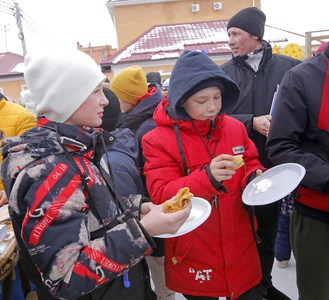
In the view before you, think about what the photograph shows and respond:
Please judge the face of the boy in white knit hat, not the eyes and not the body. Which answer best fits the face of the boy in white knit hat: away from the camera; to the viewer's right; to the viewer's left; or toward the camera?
to the viewer's right

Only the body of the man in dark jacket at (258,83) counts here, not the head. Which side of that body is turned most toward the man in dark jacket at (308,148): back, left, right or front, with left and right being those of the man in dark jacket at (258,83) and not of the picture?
front

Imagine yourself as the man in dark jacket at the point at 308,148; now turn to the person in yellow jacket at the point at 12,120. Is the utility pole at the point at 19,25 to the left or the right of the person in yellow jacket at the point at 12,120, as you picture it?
right

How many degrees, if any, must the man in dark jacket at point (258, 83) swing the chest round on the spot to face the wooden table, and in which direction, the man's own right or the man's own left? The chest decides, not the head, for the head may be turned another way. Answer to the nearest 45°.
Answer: approximately 45° to the man's own right

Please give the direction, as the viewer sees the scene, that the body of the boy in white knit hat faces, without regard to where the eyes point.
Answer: to the viewer's right

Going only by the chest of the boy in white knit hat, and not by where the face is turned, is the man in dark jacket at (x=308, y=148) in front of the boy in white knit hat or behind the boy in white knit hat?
in front

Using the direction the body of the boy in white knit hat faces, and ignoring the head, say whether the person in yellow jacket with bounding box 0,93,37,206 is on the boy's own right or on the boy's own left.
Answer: on the boy's own left

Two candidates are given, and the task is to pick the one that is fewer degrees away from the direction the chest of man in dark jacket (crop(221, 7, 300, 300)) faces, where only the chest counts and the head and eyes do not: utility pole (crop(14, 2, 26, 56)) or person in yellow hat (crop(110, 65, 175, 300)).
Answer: the person in yellow hat

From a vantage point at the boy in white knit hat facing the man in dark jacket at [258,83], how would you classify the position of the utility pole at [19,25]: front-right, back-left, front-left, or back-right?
front-left

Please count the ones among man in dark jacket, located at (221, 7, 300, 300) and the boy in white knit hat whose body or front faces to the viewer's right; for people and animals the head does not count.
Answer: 1

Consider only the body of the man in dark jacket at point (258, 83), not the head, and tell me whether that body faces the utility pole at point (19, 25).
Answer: no

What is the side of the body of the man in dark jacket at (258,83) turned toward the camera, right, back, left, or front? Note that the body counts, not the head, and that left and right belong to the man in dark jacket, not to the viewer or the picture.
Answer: front

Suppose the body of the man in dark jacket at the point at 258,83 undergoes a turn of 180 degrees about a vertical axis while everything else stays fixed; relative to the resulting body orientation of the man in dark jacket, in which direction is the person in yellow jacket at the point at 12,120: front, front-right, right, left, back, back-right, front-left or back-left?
left

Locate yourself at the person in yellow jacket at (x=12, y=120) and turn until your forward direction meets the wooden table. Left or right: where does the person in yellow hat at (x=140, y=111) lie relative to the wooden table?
left

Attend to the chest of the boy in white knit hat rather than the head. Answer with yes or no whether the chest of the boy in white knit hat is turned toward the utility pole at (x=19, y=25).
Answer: no
